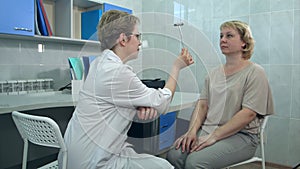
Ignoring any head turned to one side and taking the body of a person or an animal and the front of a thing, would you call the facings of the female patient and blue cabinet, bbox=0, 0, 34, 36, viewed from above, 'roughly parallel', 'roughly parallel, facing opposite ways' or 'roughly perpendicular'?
roughly perpendicular

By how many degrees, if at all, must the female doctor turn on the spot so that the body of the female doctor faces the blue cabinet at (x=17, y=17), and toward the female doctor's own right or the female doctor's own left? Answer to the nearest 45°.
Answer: approximately 135° to the female doctor's own left

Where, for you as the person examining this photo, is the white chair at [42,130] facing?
facing away from the viewer and to the right of the viewer

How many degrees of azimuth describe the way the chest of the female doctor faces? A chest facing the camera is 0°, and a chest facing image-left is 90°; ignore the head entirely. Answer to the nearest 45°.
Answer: approximately 270°

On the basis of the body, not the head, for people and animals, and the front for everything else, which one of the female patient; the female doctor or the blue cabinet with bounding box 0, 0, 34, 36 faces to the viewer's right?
the female doctor

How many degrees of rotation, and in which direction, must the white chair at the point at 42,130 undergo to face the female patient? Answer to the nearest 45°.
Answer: approximately 45° to its right

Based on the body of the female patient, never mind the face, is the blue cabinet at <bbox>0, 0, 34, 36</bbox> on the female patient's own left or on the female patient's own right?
on the female patient's own right
